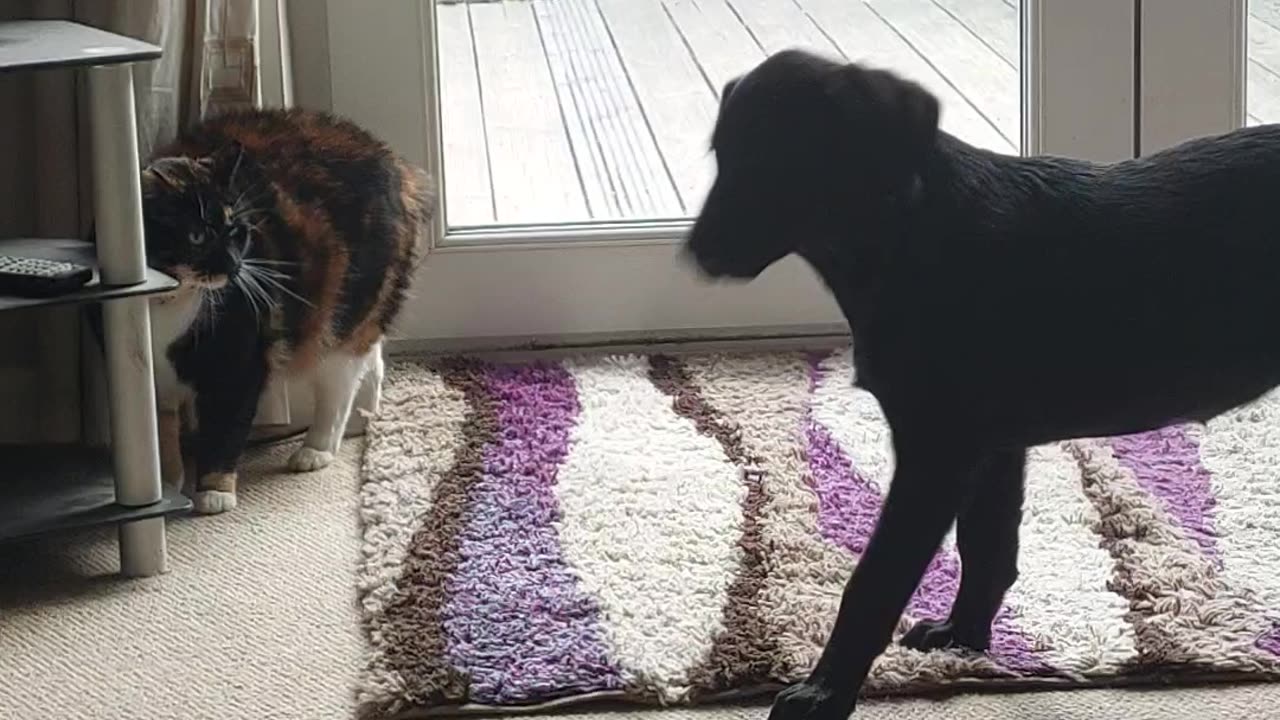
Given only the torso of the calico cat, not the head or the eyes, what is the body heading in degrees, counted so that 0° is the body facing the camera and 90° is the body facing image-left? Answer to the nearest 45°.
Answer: approximately 45°

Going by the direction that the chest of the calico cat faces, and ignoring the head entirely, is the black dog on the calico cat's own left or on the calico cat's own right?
on the calico cat's own left

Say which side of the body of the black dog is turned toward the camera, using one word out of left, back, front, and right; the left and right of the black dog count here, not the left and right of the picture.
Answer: left

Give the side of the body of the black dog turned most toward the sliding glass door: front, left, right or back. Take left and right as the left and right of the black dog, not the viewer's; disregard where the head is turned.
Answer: right
